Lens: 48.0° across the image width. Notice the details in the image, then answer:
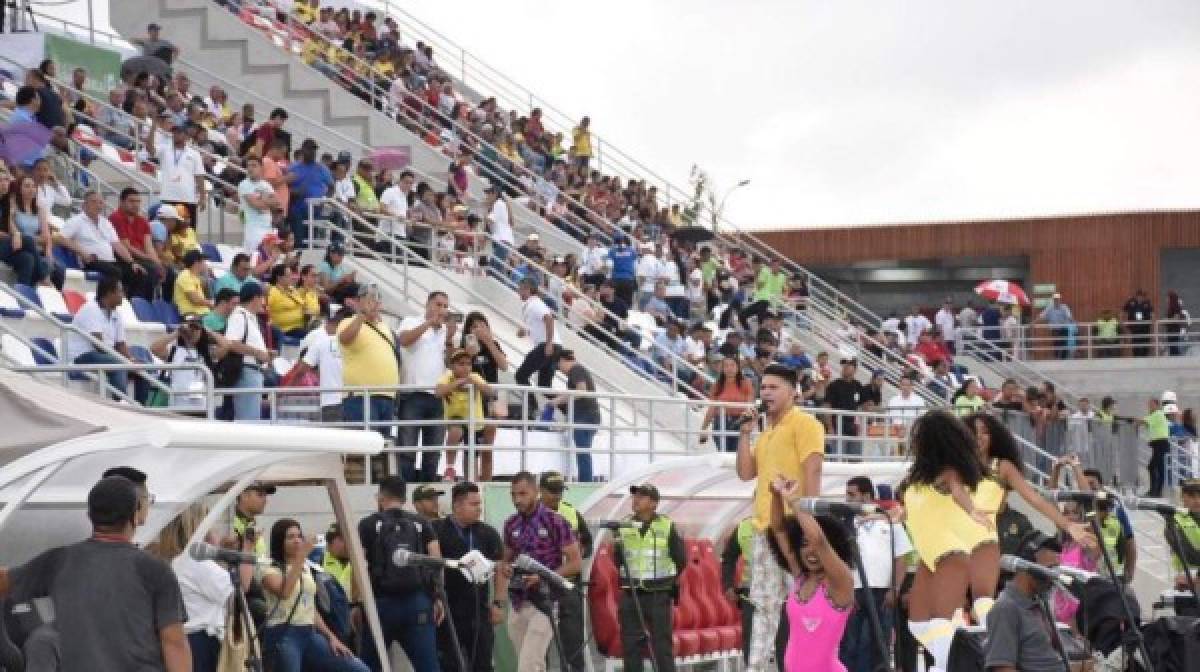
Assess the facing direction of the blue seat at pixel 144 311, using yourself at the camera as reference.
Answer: facing the viewer and to the right of the viewer

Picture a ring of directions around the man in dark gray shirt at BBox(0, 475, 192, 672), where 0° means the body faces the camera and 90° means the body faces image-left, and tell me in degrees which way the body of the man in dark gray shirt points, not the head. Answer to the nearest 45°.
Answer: approximately 180°

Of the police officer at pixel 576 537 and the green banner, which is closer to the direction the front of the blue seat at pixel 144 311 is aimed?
the police officer

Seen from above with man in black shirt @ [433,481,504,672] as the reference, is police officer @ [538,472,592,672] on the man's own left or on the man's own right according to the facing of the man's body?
on the man's own left

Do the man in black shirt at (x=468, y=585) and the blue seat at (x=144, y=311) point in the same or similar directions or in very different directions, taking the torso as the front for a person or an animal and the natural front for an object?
same or similar directions

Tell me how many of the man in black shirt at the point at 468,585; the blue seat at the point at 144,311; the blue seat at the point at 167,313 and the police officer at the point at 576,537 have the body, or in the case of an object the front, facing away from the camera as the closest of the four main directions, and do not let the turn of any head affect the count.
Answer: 0

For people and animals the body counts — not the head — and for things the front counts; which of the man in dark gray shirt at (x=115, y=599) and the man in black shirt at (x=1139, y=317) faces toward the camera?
the man in black shirt at (x=1139, y=317)

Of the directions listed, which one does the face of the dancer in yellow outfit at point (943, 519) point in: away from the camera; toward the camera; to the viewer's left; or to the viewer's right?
away from the camera

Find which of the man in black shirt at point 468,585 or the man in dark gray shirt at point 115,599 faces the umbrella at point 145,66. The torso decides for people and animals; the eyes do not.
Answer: the man in dark gray shirt at point 115,599

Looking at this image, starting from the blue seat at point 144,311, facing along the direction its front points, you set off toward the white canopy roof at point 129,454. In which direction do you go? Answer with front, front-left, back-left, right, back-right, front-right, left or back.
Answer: front-right

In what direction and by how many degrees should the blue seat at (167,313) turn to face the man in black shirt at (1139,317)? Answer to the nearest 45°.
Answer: approximately 90° to its left

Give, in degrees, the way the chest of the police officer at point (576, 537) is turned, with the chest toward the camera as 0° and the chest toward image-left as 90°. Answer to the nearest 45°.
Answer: approximately 45°

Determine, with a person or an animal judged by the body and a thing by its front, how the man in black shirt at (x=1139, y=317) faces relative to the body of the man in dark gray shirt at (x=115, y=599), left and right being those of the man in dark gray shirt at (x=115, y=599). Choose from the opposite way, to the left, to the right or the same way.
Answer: the opposite way

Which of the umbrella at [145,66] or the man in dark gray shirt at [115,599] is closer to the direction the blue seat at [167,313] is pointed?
the man in dark gray shirt

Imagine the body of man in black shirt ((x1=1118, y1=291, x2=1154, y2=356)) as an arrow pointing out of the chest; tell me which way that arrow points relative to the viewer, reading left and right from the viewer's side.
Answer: facing the viewer

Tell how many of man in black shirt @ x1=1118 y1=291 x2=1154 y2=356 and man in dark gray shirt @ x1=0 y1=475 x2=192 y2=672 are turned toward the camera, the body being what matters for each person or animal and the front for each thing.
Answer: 1
